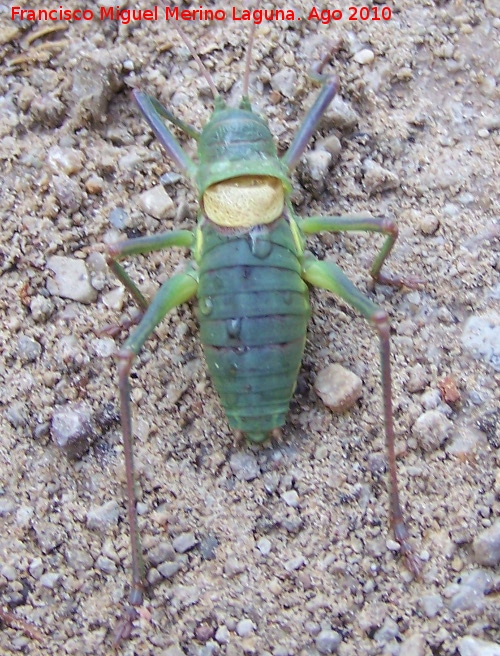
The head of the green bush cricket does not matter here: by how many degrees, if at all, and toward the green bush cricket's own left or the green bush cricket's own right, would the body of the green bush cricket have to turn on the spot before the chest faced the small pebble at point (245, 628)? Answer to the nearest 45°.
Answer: approximately 180°

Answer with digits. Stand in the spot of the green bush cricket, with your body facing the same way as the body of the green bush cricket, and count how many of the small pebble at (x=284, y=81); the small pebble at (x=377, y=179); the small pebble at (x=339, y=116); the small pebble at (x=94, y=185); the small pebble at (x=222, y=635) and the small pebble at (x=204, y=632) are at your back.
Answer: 2

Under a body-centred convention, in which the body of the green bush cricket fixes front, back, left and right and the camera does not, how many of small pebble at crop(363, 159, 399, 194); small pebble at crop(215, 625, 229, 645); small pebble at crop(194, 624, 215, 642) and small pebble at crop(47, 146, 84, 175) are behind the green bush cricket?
2

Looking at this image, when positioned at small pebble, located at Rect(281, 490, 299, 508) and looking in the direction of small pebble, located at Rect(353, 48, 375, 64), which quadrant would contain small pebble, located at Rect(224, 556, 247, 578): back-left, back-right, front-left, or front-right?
back-left

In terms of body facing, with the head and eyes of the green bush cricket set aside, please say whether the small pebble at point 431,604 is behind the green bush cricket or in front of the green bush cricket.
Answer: behind

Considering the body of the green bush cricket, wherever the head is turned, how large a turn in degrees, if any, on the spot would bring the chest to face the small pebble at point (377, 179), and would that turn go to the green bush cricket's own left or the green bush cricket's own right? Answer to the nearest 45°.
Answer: approximately 45° to the green bush cricket's own right

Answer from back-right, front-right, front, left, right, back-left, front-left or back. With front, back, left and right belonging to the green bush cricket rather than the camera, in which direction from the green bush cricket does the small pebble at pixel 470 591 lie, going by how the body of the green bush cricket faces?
back-right

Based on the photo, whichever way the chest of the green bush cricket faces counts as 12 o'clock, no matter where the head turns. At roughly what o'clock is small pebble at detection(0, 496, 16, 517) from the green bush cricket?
The small pebble is roughly at 8 o'clock from the green bush cricket.

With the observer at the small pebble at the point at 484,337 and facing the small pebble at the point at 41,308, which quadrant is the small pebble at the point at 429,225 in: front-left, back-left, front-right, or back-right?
front-right

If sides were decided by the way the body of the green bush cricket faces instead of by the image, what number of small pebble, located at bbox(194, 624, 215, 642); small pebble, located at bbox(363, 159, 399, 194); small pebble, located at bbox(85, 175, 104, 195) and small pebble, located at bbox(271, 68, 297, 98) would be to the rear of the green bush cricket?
1

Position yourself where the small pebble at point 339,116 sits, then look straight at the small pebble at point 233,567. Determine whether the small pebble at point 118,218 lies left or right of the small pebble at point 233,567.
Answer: right

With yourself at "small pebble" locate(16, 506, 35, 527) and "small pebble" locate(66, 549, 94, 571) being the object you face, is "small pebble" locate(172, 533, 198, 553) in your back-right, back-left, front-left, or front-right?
front-left

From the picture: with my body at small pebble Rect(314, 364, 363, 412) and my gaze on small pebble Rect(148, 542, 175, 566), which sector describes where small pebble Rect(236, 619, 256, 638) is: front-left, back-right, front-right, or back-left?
front-left

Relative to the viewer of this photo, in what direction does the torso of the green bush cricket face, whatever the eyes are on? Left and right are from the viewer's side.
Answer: facing away from the viewer
